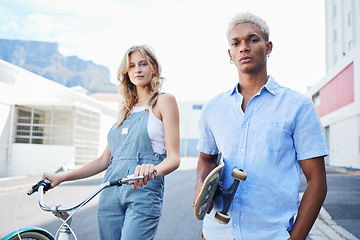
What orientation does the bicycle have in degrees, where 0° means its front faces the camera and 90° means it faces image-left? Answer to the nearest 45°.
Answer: approximately 45°

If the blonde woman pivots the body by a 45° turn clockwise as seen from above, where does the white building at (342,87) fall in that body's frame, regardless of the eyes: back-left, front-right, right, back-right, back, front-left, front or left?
back-right

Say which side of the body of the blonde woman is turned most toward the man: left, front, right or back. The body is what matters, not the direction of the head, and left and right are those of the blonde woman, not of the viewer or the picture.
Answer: left

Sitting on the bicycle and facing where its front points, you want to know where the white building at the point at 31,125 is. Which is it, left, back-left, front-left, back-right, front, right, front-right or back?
back-right

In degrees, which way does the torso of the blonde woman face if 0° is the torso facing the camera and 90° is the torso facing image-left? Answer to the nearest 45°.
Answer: approximately 45°

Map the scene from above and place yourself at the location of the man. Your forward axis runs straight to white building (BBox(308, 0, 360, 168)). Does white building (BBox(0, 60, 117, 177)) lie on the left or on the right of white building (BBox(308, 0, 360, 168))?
left

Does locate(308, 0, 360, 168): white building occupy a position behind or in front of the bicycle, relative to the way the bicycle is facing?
behind

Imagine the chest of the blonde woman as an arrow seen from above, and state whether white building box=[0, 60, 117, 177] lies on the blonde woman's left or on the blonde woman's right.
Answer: on the blonde woman's right

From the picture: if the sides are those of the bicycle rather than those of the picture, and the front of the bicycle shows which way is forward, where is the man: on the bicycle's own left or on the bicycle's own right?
on the bicycle's own left
